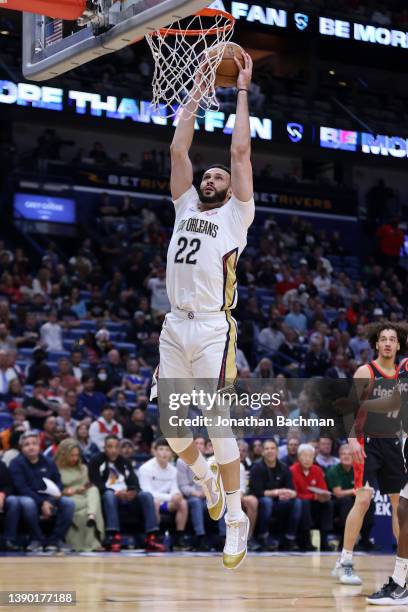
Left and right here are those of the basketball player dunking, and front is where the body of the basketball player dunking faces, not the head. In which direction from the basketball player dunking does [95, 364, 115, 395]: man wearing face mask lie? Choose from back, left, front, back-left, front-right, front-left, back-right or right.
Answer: back-right

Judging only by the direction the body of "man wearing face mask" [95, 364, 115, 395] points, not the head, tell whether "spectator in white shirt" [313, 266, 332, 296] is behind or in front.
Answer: behind

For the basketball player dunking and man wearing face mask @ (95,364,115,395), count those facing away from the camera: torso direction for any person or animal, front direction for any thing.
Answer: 0

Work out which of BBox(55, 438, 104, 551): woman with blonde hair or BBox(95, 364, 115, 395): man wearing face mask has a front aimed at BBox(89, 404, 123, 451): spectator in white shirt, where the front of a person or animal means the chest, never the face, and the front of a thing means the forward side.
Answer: the man wearing face mask

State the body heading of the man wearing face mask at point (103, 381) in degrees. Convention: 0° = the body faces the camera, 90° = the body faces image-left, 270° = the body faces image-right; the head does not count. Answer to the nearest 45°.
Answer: approximately 0°

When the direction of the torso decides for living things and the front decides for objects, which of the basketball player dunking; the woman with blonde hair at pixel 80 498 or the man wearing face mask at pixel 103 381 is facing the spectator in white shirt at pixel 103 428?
the man wearing face mask

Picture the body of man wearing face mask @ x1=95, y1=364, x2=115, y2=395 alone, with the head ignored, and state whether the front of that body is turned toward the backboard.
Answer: yes

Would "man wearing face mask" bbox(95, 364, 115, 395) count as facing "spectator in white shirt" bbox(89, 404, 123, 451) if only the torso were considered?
yes

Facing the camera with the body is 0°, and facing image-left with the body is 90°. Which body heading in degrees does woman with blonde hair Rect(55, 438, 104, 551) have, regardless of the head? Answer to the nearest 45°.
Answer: approximately 315°
